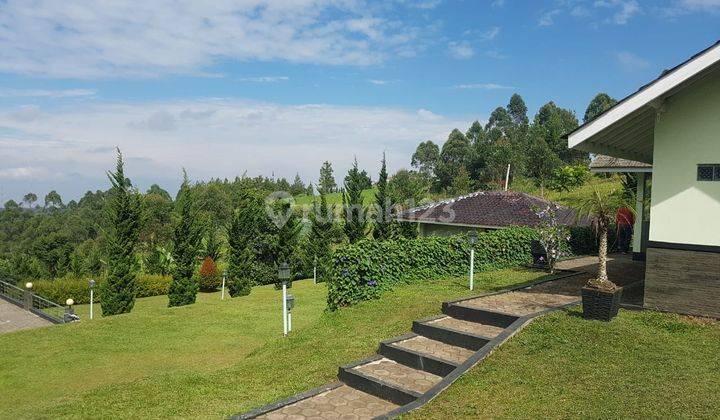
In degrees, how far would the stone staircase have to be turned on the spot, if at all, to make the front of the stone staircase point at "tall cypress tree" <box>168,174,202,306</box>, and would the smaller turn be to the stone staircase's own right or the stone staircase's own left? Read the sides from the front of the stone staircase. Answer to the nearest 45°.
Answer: approximately 90° to the stone staircase's own right

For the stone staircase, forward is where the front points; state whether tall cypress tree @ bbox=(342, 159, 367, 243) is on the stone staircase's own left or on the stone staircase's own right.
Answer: on the stone staircase's own right

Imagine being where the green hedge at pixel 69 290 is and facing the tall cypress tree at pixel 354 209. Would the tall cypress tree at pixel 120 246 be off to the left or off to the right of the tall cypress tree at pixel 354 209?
right

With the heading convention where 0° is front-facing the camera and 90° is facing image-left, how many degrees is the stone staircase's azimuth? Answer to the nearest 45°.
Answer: approximately 45°

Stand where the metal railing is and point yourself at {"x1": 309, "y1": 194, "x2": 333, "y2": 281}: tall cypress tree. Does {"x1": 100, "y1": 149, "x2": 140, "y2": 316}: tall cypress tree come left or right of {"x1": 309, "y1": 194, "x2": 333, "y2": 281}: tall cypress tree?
right

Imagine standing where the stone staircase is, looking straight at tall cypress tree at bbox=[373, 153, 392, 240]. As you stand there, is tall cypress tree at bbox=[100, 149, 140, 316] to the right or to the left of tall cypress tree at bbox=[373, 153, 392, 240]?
left

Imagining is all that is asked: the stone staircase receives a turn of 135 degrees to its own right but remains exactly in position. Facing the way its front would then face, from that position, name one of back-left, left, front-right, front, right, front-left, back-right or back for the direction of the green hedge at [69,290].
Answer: front-left

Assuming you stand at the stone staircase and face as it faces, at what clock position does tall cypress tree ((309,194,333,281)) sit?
The tall cypress tree is roughly at 4 o'clock from the stone staircase.

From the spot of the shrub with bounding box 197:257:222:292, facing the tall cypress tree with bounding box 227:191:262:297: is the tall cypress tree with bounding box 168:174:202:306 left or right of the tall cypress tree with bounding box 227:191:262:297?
right

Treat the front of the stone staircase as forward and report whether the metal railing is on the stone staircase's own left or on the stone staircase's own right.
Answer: on the stone staircase's own right

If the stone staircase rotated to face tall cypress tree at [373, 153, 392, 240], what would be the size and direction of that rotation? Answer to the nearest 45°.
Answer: approximately 135° to its right

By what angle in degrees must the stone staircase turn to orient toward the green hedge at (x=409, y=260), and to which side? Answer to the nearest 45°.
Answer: approximately 135° to its right
